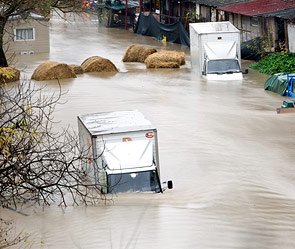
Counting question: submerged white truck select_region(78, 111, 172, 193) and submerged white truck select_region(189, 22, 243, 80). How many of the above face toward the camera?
2

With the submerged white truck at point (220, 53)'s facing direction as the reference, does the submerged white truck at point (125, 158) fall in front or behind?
in front

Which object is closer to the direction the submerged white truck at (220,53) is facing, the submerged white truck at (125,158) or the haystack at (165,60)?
the submerged white truck

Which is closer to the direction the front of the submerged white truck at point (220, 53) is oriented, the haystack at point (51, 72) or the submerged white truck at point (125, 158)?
the submerged white truck

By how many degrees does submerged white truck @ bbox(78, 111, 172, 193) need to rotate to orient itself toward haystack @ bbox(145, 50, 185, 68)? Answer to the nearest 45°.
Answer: approximately 180°

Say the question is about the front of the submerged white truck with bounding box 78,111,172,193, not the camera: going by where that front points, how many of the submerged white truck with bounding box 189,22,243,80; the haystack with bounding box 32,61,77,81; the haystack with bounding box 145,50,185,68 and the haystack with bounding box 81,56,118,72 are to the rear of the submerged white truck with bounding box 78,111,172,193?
4

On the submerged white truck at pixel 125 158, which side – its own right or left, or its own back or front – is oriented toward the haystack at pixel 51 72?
back

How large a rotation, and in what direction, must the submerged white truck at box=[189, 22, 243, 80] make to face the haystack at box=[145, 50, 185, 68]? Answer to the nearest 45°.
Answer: approximately 135° to its right

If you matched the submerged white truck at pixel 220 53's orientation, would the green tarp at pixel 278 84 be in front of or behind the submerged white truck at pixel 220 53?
in front

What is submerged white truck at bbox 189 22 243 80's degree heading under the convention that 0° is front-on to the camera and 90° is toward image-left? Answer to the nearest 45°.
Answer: approximately 0°

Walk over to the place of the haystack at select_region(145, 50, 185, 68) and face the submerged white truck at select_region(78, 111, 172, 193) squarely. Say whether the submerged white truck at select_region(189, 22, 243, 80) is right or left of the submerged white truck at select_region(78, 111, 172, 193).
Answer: left

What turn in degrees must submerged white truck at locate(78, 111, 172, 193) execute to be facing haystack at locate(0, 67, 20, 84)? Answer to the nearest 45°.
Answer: approximately 90° to its right
